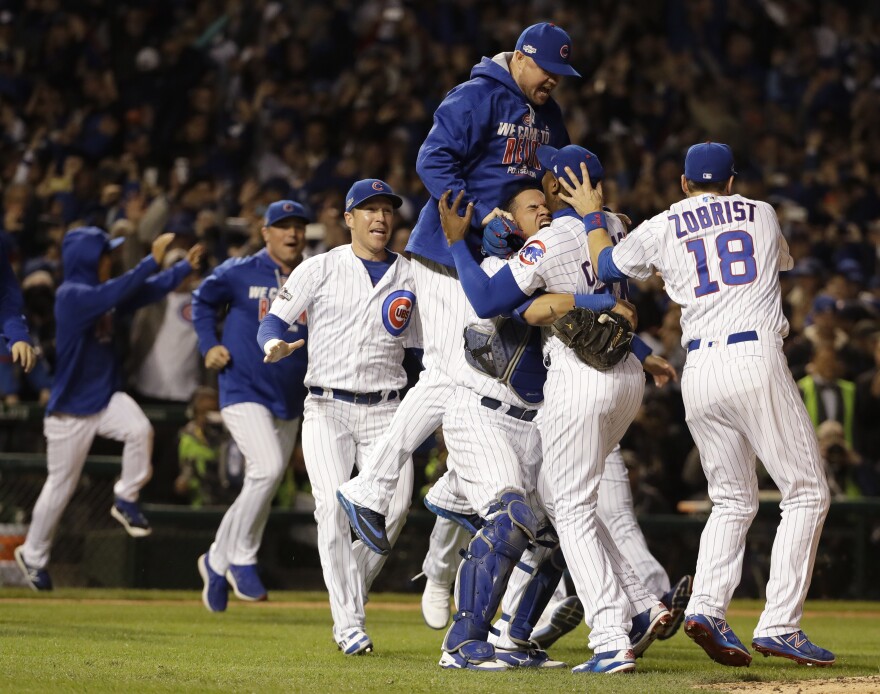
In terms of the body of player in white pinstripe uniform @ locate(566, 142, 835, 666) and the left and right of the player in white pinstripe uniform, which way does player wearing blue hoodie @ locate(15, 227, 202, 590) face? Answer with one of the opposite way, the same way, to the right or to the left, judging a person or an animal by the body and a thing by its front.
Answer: to the right

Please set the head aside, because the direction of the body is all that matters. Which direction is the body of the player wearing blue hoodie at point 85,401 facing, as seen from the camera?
to the viewer's right

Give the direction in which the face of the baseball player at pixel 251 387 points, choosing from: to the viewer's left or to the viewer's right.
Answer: to the viewer's right

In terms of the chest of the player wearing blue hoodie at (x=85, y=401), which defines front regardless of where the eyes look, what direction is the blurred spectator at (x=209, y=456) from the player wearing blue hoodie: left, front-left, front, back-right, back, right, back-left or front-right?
front-left

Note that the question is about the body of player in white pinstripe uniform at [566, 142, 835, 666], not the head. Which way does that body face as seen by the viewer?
away from the camera

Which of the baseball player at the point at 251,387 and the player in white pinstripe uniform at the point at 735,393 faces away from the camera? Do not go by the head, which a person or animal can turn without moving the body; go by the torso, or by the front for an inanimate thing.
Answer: the player in white pinstripe uniform

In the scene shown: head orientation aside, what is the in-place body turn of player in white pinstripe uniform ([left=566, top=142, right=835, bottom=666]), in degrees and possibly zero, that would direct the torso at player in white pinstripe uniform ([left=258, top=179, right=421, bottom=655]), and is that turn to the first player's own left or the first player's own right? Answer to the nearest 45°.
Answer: approximately 45° to the first player's own left

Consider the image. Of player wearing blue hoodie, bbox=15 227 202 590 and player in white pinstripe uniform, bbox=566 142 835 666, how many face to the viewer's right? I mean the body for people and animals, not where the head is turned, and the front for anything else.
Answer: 1

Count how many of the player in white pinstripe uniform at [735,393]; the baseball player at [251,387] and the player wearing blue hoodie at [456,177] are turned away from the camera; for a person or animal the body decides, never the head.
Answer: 1

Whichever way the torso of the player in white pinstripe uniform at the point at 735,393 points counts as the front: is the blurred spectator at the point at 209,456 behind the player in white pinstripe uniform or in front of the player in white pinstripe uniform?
in front
